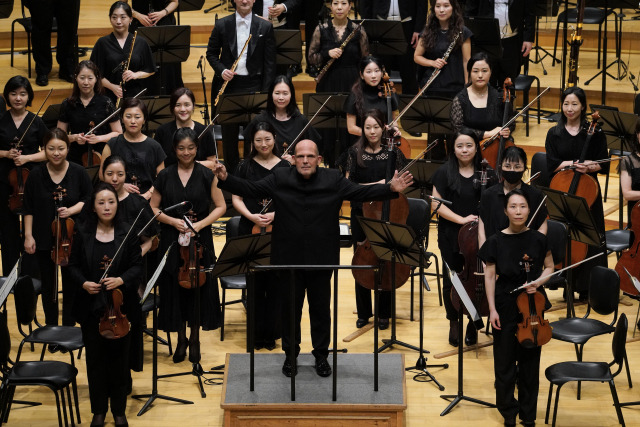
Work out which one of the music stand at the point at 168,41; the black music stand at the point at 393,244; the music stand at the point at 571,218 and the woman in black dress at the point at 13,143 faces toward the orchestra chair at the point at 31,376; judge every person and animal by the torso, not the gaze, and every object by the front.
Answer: the woman in black dress

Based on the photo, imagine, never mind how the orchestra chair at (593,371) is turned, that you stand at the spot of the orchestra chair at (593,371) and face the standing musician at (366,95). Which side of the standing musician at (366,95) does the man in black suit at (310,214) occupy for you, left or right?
left

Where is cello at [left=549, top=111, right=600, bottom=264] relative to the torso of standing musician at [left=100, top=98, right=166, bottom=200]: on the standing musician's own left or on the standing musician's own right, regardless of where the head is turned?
on the standing musician's own left

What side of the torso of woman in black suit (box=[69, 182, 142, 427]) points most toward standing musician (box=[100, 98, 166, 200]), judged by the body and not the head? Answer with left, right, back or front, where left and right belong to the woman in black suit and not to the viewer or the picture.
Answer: back

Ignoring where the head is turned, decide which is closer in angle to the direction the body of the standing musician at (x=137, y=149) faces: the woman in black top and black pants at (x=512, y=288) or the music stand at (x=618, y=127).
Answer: the woman in black top and black pants

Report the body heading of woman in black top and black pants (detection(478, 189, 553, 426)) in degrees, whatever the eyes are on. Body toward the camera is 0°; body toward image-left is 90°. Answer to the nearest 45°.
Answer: approximately 0°

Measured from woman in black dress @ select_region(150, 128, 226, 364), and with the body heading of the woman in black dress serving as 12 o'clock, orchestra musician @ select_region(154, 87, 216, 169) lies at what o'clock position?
The orchestra musician is roughly at 6 o'clock from the woman in black dress.

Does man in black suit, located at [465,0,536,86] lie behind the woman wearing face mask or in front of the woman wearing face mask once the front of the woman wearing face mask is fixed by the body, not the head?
behind

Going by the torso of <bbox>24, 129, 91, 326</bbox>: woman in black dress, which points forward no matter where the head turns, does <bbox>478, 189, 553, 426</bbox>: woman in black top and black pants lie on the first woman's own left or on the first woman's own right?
on the first woman's own left
